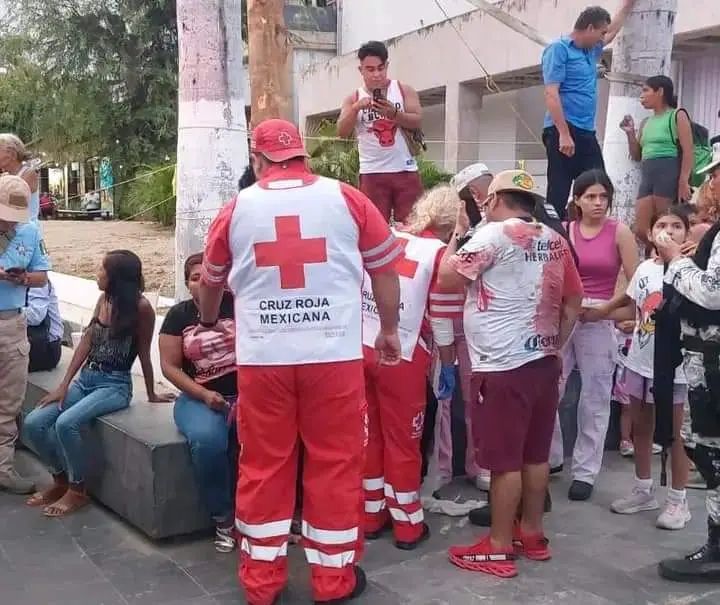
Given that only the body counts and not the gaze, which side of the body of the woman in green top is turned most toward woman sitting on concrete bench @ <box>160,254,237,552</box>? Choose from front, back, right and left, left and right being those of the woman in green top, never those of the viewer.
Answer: front

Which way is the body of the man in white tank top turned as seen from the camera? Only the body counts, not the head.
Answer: toward the camera

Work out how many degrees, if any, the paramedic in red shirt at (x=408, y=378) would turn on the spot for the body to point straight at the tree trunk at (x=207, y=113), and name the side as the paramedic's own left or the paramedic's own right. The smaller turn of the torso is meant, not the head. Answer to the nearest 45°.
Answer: approximately 90° to the paramedic's own left

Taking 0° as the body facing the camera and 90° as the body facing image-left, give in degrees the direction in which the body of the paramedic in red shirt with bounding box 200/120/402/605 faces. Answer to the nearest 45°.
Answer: approximately 180°

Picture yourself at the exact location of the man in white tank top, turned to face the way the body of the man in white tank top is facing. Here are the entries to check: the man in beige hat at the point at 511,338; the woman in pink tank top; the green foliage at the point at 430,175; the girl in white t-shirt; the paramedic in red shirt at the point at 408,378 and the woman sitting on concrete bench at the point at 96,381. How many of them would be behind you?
1

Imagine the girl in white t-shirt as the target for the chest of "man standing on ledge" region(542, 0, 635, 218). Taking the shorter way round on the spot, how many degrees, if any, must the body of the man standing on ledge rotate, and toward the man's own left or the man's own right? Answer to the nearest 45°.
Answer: approximately 45° to the man's own right

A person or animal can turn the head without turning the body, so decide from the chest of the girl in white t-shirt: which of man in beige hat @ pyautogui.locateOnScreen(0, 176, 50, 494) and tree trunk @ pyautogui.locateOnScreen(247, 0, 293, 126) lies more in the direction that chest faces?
the man in beige hat

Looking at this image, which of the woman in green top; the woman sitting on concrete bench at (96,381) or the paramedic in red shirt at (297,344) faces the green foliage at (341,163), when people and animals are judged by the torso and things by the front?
the paramedic in red shirt

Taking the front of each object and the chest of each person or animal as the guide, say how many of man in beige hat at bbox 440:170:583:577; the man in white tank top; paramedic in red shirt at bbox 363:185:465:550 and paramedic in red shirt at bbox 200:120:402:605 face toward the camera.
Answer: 1

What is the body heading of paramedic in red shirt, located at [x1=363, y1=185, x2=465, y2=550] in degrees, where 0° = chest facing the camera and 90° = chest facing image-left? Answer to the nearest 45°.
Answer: approximately 225°

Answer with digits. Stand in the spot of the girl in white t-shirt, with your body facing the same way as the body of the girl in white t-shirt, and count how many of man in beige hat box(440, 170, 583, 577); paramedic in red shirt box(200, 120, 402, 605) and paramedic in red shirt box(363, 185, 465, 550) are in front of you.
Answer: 3

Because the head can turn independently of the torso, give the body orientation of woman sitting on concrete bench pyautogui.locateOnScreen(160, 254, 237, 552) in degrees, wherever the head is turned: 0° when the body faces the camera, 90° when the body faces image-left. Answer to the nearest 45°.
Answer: approximately 315°

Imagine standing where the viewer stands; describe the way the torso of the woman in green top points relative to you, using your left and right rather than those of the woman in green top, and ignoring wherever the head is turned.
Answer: facing the viewer and to the left of the viewer

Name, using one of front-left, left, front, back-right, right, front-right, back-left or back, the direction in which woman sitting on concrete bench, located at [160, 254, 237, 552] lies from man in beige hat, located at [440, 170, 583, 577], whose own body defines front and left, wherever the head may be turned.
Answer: front-left

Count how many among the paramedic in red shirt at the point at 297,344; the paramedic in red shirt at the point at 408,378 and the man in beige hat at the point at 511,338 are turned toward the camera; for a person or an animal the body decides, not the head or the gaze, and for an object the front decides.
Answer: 0

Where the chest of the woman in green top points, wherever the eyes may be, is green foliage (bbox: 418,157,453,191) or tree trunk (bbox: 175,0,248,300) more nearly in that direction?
the tree trunk

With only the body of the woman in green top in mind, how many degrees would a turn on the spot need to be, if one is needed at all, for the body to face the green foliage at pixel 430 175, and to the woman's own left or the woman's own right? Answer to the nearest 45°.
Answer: approximately 90° to the woman's own right

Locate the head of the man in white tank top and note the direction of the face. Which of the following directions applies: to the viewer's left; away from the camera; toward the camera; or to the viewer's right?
toward the camera

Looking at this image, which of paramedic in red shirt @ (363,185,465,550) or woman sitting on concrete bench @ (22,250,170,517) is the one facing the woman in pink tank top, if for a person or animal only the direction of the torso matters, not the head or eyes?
the paramedic in red shirt
